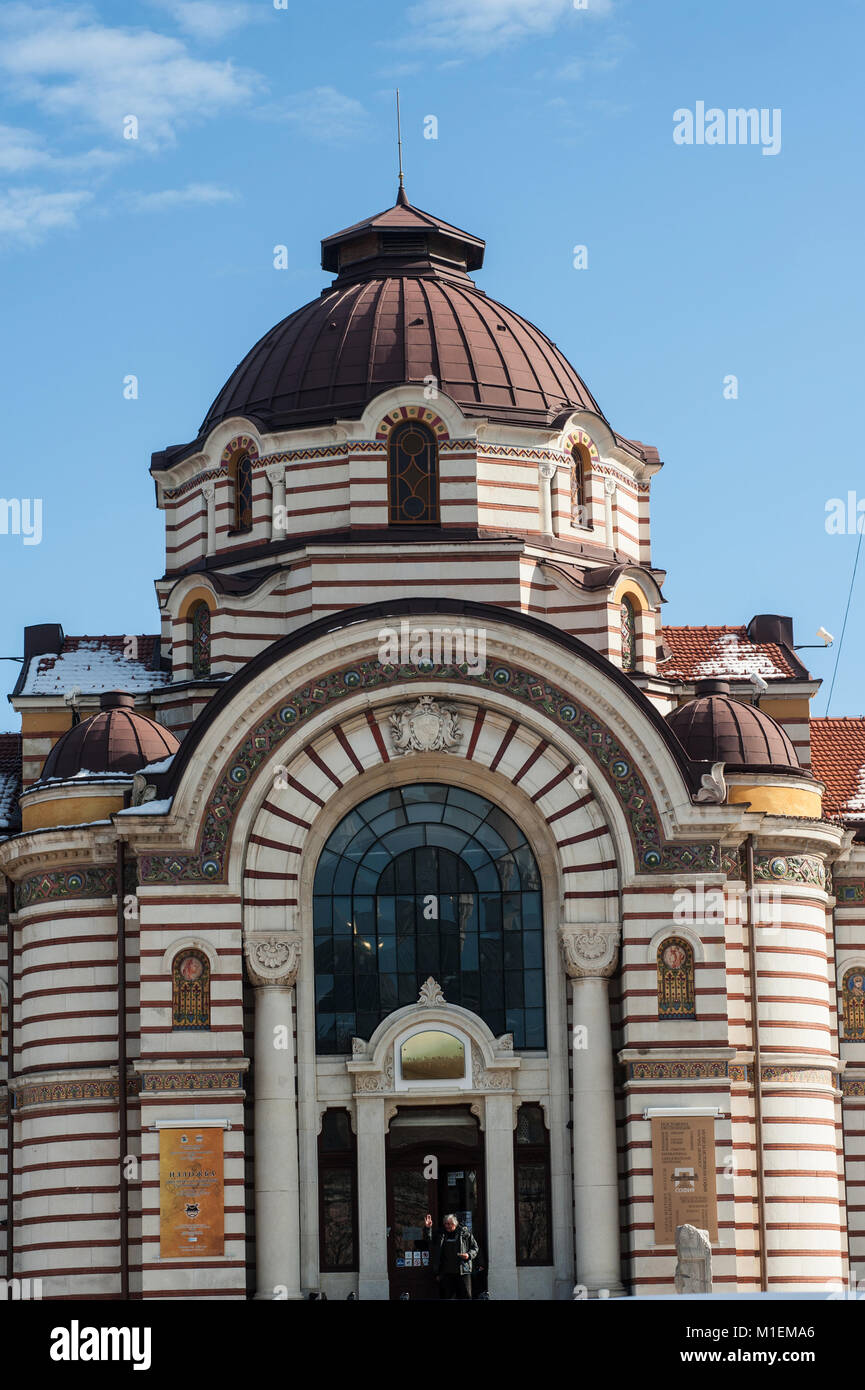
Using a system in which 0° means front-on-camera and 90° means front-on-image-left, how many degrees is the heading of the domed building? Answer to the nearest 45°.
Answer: approximately 0°
